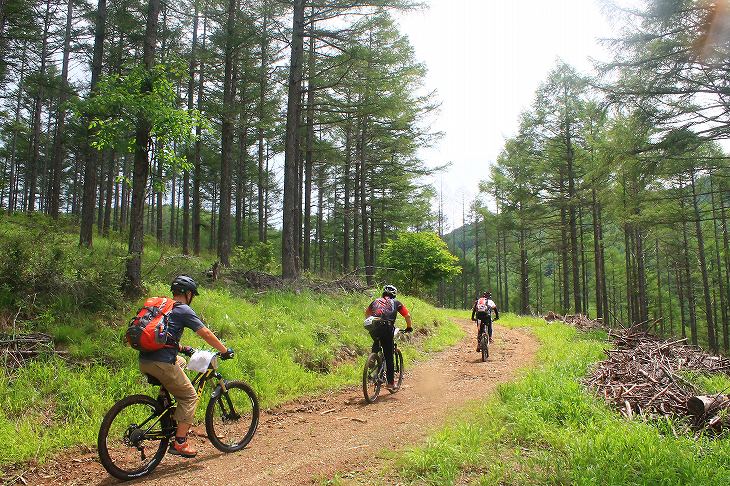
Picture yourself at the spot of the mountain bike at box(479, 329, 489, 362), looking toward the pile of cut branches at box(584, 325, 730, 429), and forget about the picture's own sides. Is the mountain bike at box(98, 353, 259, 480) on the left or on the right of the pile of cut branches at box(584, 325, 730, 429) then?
right

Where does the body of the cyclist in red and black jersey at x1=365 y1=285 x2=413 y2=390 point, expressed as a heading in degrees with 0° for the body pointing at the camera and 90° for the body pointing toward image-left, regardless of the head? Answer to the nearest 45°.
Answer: approximately 180°

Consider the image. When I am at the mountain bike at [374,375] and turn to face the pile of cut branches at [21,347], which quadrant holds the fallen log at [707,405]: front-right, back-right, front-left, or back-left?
back-left

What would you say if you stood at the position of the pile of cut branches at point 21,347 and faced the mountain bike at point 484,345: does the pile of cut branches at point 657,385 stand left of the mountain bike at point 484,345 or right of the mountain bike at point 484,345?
right

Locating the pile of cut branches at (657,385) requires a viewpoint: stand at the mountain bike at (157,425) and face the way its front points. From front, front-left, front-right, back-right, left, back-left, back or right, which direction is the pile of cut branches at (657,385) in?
front-right

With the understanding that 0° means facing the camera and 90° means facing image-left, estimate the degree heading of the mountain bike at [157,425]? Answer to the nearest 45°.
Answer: approximately 225°

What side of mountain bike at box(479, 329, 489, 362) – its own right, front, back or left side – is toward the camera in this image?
back

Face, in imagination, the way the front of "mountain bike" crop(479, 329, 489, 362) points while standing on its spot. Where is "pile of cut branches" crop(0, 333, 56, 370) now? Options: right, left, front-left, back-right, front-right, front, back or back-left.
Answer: back-left

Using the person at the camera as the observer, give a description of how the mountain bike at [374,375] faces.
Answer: facing away from the viewer and to the right of the viewer

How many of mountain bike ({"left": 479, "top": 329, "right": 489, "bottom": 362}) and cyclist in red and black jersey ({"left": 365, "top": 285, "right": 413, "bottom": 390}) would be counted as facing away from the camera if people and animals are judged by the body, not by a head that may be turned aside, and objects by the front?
2

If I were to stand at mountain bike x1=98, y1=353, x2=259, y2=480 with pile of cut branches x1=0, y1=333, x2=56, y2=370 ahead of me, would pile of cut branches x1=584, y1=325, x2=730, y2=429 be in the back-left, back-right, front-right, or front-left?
back-right

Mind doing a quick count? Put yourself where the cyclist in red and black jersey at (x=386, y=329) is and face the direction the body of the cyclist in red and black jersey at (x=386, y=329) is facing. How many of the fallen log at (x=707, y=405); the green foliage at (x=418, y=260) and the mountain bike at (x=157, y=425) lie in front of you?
1

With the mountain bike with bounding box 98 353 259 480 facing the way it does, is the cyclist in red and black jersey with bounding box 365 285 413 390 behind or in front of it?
in front
